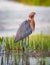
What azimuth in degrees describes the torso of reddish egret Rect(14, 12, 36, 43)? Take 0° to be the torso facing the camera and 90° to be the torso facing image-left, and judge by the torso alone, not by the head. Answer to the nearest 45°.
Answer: approximately 270°
